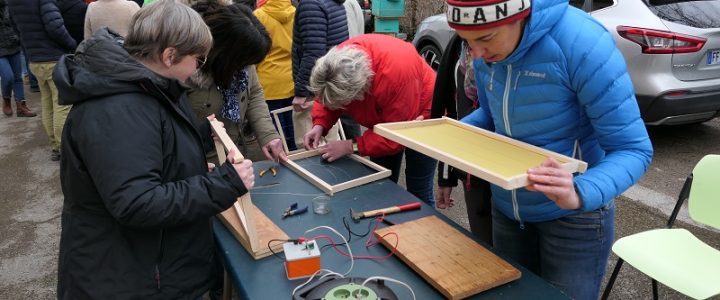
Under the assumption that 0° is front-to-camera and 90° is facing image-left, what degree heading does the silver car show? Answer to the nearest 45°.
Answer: approximately 135°

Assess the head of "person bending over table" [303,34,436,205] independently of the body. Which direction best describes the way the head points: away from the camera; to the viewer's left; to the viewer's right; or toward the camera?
to the viewer's left

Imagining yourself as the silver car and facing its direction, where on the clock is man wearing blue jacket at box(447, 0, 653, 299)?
The man wearing blue jacket is roughly at 8 o'clock from the silver car.

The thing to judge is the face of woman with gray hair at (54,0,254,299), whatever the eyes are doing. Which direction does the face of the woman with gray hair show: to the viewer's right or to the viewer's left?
to the viewer's right

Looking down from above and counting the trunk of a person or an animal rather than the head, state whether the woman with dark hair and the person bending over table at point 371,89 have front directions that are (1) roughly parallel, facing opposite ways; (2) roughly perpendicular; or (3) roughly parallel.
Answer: roughly perpendicular

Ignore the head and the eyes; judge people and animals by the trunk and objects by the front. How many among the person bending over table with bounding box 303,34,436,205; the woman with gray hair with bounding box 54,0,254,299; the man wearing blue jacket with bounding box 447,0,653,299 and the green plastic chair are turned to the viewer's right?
1

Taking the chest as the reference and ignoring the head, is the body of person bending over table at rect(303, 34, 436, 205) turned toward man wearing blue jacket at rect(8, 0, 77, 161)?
no

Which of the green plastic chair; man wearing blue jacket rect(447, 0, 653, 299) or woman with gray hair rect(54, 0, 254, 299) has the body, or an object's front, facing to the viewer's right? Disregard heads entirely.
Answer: the woman with gray hair

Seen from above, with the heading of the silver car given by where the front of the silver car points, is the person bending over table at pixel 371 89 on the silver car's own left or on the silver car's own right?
on the silver car's own left

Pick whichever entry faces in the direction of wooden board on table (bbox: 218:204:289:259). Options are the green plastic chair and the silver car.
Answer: the green plastic chair

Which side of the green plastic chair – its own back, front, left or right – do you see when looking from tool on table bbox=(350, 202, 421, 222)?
front

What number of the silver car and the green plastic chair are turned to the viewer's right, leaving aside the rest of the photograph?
0

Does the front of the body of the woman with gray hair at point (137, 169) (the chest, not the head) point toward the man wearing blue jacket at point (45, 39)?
no

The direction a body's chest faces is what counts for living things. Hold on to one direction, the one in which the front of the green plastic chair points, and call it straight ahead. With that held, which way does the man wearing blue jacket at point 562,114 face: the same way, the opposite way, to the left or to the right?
the same way

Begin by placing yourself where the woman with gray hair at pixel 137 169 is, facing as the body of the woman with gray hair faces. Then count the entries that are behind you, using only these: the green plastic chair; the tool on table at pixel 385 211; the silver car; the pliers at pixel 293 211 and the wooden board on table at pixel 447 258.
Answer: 0

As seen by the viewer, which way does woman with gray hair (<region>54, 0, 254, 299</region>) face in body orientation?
to the viewer's right
